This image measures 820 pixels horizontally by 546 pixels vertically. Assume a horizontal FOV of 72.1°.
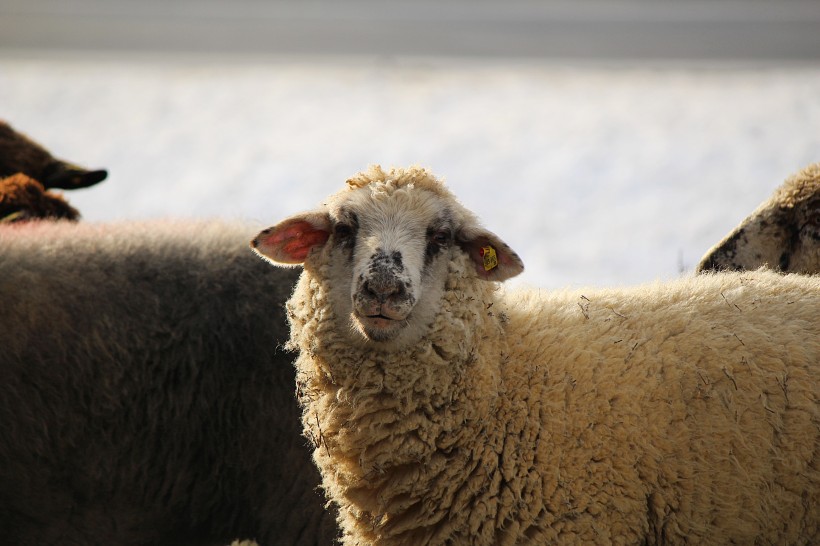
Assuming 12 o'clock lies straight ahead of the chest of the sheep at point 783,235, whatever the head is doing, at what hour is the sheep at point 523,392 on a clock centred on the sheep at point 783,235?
the sheep at point 523,392 is roughly at 10 o'clock from the sheep at point 783,235.

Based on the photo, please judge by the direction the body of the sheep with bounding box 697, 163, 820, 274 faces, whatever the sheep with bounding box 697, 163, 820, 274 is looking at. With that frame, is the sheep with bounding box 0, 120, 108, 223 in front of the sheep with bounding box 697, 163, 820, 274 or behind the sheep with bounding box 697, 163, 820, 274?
in front

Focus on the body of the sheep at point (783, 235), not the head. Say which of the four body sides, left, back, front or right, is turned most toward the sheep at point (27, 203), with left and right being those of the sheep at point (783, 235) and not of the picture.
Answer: front

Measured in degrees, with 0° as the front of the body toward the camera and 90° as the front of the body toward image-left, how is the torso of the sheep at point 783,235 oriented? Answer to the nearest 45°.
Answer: approximately 90°
